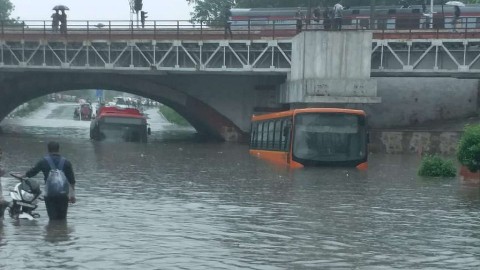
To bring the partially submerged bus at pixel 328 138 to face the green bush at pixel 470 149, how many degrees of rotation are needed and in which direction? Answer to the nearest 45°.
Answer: approximately 45° to its left

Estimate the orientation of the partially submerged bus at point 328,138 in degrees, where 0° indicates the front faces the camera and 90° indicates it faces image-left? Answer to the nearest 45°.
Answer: approximately 0°

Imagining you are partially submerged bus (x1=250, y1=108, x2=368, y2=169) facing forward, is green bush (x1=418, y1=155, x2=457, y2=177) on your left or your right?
on your left
